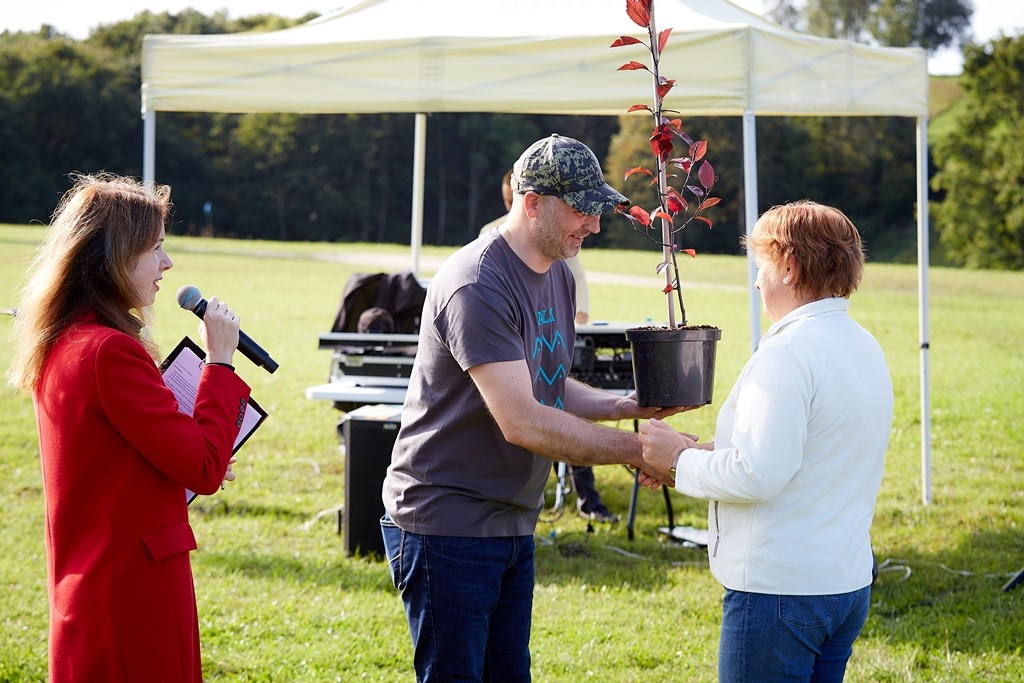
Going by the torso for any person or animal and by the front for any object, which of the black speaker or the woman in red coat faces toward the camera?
the black speaker

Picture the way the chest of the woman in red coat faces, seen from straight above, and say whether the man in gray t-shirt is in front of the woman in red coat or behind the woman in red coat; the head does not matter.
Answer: in front

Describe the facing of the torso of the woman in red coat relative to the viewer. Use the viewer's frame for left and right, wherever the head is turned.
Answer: facing away from the viewer and to the right of the viewer

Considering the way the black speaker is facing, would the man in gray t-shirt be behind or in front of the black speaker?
in front

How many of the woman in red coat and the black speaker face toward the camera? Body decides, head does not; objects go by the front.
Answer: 1

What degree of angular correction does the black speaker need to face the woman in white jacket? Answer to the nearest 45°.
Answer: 0° — it already faces them

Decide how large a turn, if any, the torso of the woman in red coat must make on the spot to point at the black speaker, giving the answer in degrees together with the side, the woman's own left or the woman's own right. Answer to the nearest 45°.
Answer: approximately 45° to the woman's own left

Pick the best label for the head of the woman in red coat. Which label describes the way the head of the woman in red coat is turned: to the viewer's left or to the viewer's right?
to the viewer's right

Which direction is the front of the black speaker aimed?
toward the camera
